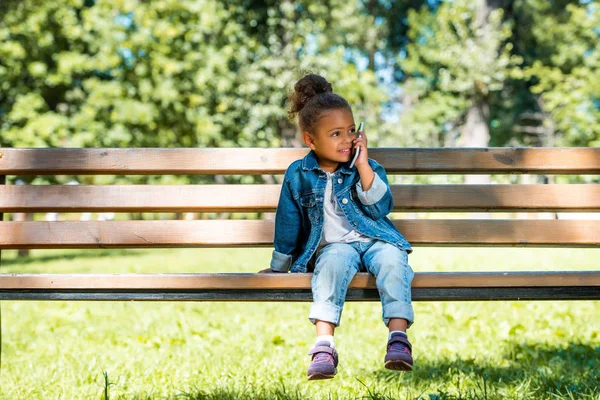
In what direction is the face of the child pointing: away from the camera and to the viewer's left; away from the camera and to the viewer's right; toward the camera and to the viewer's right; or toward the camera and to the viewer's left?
toward the camera and to the viewer's right

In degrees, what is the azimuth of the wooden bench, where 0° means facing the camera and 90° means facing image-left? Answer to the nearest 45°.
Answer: approximately 0°
